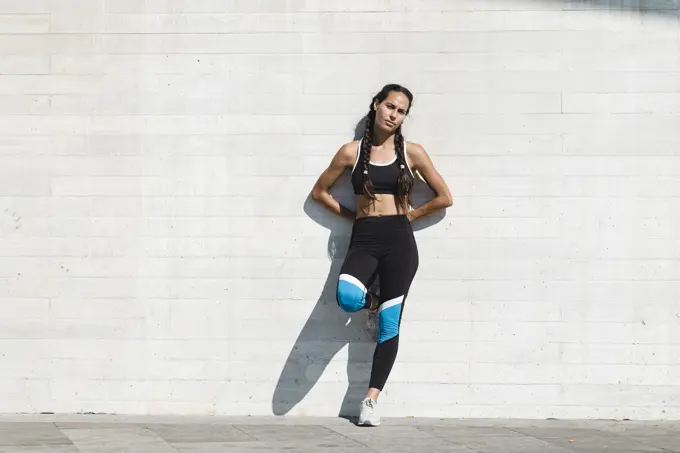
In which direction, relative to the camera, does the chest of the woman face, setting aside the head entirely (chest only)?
toward the camera

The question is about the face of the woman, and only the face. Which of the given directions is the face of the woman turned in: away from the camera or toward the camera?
toward the camera
